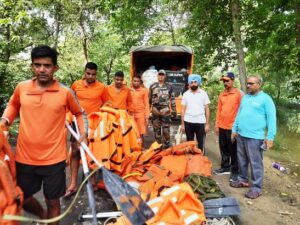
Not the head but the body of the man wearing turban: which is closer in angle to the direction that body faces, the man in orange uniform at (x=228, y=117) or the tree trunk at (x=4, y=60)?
the man in orange uniform

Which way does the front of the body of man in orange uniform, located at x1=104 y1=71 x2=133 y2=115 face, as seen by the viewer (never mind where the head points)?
toward the camera

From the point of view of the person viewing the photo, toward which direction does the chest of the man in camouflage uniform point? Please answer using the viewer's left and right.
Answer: facing the viewer

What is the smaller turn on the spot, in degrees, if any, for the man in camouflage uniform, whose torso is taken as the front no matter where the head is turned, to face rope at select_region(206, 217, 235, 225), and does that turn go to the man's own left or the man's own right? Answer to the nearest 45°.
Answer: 0° — they already face it

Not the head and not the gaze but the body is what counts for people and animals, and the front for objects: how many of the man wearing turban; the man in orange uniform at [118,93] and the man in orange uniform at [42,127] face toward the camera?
3

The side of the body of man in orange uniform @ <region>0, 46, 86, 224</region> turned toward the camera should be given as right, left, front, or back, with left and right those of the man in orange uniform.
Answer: front

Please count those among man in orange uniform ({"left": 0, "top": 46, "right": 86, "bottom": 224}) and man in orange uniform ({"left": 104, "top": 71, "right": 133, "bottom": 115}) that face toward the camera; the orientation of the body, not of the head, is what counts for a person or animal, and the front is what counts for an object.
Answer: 2

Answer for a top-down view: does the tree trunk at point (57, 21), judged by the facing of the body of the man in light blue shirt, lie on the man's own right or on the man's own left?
on the man's own right
